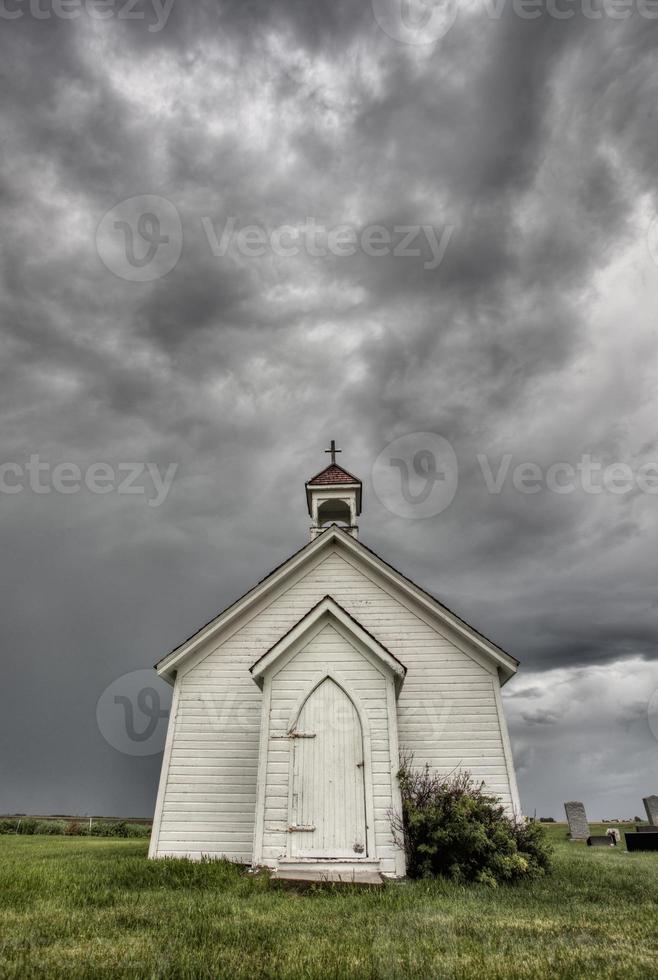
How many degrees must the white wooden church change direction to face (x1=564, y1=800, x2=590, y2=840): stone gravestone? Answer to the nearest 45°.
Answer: approximately 135° to its left

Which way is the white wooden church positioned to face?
toward the camera

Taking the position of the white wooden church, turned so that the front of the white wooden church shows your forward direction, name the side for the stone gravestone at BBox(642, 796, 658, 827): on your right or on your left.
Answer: on your left
